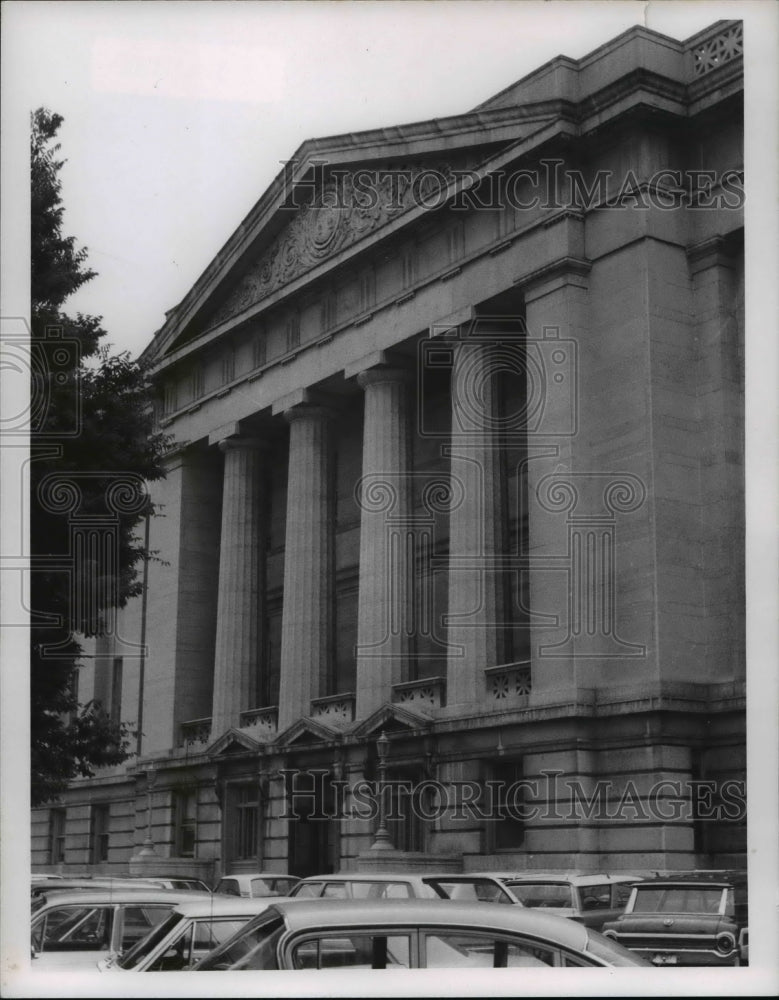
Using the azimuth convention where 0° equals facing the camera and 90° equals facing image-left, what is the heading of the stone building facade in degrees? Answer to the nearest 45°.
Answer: approximately 45°

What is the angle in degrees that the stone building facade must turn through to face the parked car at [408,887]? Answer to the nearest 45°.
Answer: approximately 45° to its left

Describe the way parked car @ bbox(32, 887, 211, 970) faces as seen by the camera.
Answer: facing to the left of the viewer

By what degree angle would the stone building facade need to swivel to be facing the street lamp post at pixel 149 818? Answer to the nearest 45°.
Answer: approximately 90° to its right

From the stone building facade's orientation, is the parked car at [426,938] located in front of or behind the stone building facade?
in front

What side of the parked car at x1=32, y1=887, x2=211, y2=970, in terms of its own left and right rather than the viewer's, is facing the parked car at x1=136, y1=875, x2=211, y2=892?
right

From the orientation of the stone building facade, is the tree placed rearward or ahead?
ahead

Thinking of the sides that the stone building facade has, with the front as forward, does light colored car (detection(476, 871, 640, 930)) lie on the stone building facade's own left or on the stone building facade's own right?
on the stone building facade's own left

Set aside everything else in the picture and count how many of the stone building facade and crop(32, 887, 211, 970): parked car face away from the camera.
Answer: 0
